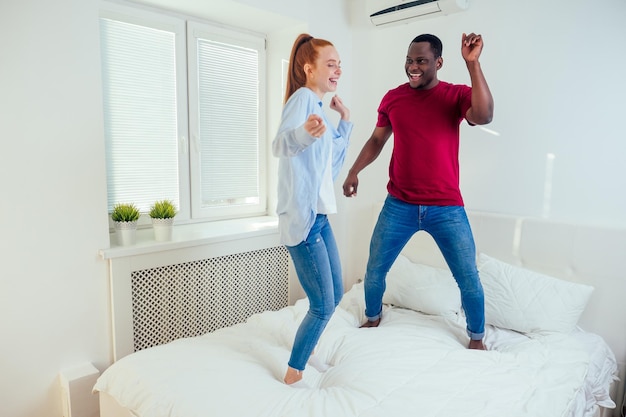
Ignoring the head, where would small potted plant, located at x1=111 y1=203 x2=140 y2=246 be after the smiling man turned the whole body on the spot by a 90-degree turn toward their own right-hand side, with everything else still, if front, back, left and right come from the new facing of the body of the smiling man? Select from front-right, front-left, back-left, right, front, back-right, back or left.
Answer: front

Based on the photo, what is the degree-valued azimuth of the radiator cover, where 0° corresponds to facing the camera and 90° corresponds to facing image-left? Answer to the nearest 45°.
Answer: approximately 315°

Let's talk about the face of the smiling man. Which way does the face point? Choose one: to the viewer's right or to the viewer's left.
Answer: to the viewer's left

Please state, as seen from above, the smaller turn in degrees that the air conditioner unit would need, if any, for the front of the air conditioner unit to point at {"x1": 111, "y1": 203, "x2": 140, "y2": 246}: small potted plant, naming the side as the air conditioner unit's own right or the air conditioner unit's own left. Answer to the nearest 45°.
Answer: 0° — it already faces it
